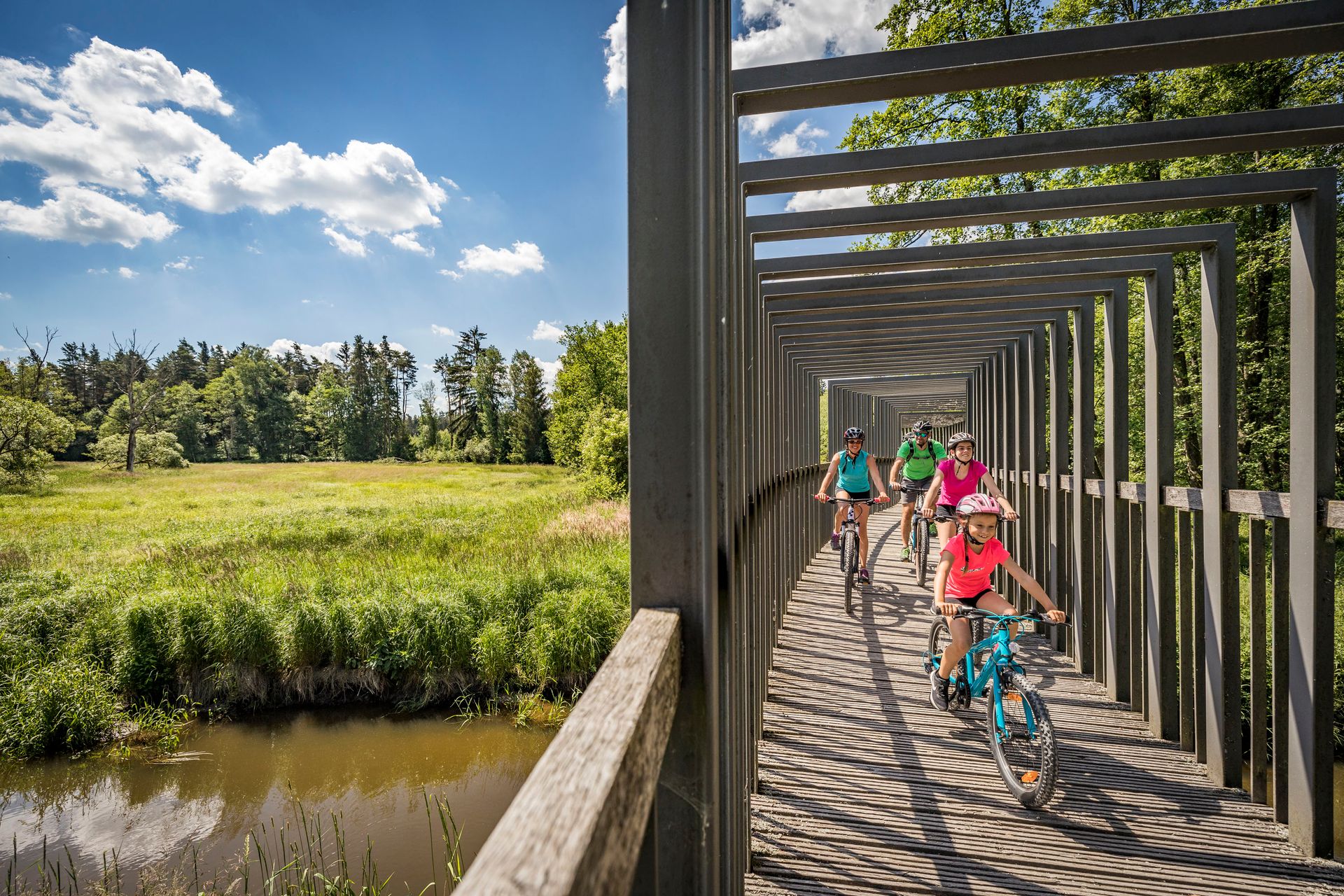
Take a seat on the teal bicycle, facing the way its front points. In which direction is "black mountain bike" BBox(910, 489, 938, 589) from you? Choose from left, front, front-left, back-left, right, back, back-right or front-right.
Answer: back-left

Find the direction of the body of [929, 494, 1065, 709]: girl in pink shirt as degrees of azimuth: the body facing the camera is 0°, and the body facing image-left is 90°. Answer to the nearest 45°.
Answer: approximately 315°

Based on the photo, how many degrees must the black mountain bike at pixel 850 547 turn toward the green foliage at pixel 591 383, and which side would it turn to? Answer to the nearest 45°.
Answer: approximately 135° to its right

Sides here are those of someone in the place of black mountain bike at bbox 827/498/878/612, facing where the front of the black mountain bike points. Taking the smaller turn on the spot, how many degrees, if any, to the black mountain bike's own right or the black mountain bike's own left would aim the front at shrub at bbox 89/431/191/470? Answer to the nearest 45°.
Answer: approximately 135° to the black mountain bike's own right

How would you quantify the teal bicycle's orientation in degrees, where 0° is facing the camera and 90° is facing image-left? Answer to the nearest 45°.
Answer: approximately 315°

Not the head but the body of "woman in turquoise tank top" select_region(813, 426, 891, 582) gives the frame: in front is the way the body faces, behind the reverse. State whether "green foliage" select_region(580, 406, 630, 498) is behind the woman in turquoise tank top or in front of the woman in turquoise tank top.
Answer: behind

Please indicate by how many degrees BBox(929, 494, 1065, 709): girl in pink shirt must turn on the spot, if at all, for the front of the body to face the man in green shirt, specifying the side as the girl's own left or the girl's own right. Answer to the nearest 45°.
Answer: approximately 135° to the girl's own left

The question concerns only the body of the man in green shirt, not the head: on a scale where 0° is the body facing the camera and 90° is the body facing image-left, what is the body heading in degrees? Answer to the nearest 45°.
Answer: approximately 0°

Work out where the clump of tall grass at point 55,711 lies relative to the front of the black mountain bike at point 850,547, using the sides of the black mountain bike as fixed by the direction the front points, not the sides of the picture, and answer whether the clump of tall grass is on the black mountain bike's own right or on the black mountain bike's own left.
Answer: on the black mountain bike's own right
